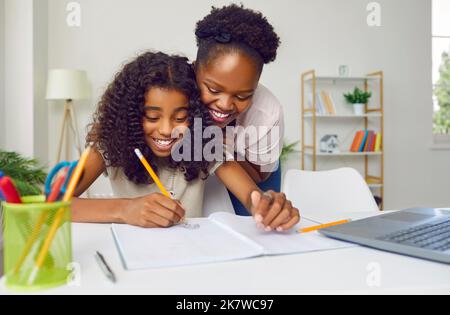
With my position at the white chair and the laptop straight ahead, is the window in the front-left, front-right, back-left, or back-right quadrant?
back-left

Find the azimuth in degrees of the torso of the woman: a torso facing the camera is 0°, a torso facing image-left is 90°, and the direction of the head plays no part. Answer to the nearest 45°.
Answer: approximately 45°

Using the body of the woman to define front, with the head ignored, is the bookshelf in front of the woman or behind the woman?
behind
